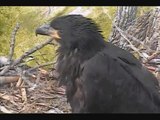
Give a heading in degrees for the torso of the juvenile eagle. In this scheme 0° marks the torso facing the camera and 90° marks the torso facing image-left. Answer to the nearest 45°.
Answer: approximately 90°

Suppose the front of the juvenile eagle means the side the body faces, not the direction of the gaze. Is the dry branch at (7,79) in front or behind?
in front
